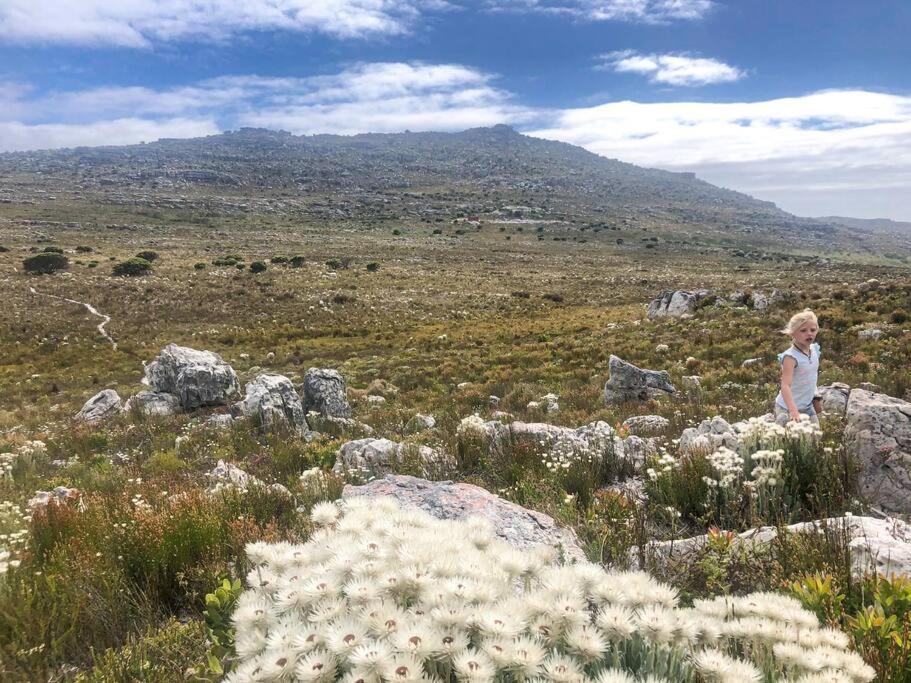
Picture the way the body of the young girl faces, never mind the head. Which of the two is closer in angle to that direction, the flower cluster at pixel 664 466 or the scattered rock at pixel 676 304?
the flower cluster

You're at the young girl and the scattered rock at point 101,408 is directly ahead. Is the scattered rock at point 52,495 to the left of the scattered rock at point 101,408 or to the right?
left

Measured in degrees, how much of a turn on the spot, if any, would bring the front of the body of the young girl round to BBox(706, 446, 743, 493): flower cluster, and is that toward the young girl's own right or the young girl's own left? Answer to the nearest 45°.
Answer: approximately 45° to the young girl's own right
